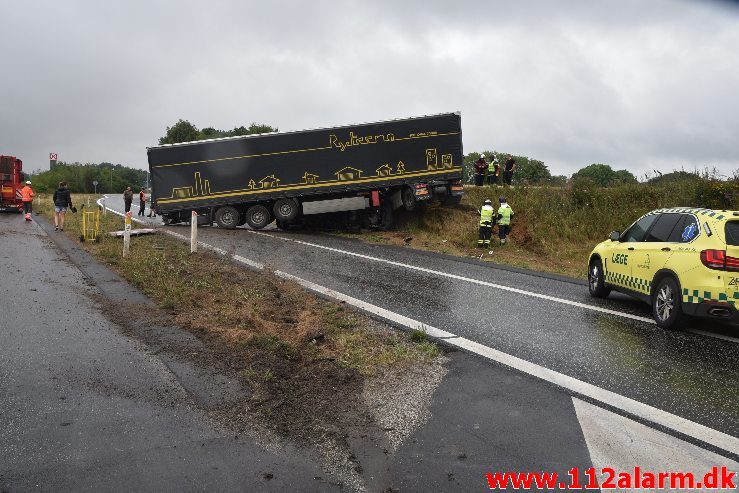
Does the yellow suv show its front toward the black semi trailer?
yes

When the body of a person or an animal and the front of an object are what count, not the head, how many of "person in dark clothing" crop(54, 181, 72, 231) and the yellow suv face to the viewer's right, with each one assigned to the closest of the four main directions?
0

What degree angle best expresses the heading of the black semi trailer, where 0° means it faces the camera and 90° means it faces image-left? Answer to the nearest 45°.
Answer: approximately 270°

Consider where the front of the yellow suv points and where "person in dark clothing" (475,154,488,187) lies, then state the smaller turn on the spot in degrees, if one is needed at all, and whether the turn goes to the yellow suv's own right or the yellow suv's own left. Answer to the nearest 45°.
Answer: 0° — it already faces them

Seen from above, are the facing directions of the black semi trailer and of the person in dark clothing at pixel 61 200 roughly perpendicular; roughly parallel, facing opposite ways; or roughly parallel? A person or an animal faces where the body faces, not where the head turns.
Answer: roughly perpendicular

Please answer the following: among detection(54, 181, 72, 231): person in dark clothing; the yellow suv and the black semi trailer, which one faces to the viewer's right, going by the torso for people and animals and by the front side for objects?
the black semi trailer

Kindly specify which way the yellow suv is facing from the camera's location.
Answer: facing away from the viewer and to the left of the viewer

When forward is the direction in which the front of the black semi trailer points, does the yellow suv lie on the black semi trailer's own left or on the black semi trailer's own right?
on the black semi trailer's own right

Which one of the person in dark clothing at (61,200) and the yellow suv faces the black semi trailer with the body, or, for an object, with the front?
the yellow suv
